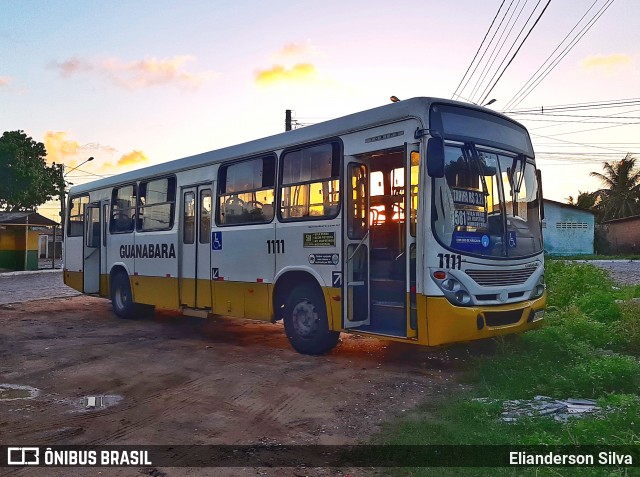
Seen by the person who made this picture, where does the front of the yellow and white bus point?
facing the viewer and to the right of the viewer

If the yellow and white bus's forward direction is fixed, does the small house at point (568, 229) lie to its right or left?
on its left

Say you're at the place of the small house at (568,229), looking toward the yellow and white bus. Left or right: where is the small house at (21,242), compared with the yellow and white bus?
right

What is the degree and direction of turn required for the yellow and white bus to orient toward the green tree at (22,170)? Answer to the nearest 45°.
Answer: approximately 180°

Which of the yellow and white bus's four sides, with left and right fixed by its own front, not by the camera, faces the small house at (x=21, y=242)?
back
